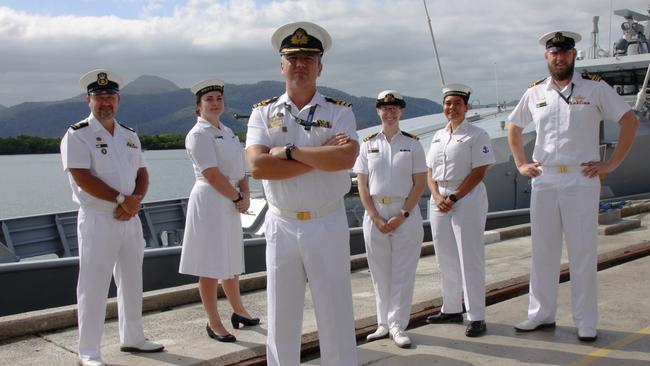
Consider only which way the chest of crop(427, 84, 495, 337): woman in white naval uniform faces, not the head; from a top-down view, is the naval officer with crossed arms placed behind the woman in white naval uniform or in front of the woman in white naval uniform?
in front

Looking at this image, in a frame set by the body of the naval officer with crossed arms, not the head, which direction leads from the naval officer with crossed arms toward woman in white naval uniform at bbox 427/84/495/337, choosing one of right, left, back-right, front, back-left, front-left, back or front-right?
back-left

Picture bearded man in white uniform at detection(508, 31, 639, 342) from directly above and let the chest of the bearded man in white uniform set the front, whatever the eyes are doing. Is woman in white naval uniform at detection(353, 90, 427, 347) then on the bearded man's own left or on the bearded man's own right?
on the bearded man's own right

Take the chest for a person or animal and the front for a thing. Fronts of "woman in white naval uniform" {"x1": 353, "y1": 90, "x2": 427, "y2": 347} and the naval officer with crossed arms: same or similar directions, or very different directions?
same or similar directions

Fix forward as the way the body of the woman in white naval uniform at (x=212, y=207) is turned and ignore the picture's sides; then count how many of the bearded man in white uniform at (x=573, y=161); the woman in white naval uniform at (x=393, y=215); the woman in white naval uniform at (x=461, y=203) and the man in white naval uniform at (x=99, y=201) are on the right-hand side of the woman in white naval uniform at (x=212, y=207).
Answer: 1

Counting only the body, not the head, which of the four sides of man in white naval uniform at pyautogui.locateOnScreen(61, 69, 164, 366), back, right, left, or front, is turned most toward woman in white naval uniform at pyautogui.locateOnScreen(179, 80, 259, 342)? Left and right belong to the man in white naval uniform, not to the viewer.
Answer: left

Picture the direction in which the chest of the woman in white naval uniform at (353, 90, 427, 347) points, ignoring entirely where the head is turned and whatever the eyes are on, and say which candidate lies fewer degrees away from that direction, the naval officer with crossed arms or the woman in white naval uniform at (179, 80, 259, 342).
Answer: the naval officer with crossed arms

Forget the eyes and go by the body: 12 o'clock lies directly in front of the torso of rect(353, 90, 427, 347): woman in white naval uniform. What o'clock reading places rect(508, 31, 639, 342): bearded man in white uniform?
The bearded man in white uniform is roughly at 9 o'clock from the woman in white naval uniform.

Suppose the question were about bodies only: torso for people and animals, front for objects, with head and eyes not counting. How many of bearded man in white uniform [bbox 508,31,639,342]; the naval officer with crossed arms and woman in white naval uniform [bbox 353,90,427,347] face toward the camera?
3

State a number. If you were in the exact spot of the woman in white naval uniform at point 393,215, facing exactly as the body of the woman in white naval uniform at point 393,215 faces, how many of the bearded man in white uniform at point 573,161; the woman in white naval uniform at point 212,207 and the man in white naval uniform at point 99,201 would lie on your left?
1

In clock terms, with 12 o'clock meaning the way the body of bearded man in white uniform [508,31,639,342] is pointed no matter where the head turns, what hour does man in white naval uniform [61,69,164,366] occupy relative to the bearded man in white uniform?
The man in white naval uniform is roughly at 2 o'clock from the bearded man in white uniform.

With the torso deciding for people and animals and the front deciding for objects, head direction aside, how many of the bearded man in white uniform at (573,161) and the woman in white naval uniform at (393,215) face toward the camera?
2

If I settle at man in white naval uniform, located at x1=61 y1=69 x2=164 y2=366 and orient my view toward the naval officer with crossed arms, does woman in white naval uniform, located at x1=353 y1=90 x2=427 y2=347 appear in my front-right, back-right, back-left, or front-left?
front-left

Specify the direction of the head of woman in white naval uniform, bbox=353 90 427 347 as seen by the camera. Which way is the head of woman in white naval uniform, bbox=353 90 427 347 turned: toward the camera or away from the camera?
toward the camera

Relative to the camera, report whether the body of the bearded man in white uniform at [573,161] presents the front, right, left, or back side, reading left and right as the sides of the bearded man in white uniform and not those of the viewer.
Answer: front

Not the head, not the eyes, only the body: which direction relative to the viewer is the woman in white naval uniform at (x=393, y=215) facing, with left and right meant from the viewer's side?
facing the viewer

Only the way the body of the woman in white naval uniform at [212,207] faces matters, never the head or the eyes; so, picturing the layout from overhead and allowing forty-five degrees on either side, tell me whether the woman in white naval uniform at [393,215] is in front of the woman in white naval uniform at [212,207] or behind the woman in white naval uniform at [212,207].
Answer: in front

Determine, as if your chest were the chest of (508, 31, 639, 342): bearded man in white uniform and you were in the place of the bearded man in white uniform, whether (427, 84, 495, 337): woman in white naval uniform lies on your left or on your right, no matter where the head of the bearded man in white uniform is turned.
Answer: on your right

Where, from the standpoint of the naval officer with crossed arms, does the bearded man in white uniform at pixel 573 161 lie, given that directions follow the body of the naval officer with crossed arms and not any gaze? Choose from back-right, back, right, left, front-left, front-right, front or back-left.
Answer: back-left

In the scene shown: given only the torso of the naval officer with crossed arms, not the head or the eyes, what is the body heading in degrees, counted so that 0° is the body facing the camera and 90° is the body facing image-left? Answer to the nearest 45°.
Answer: approximately 0°
